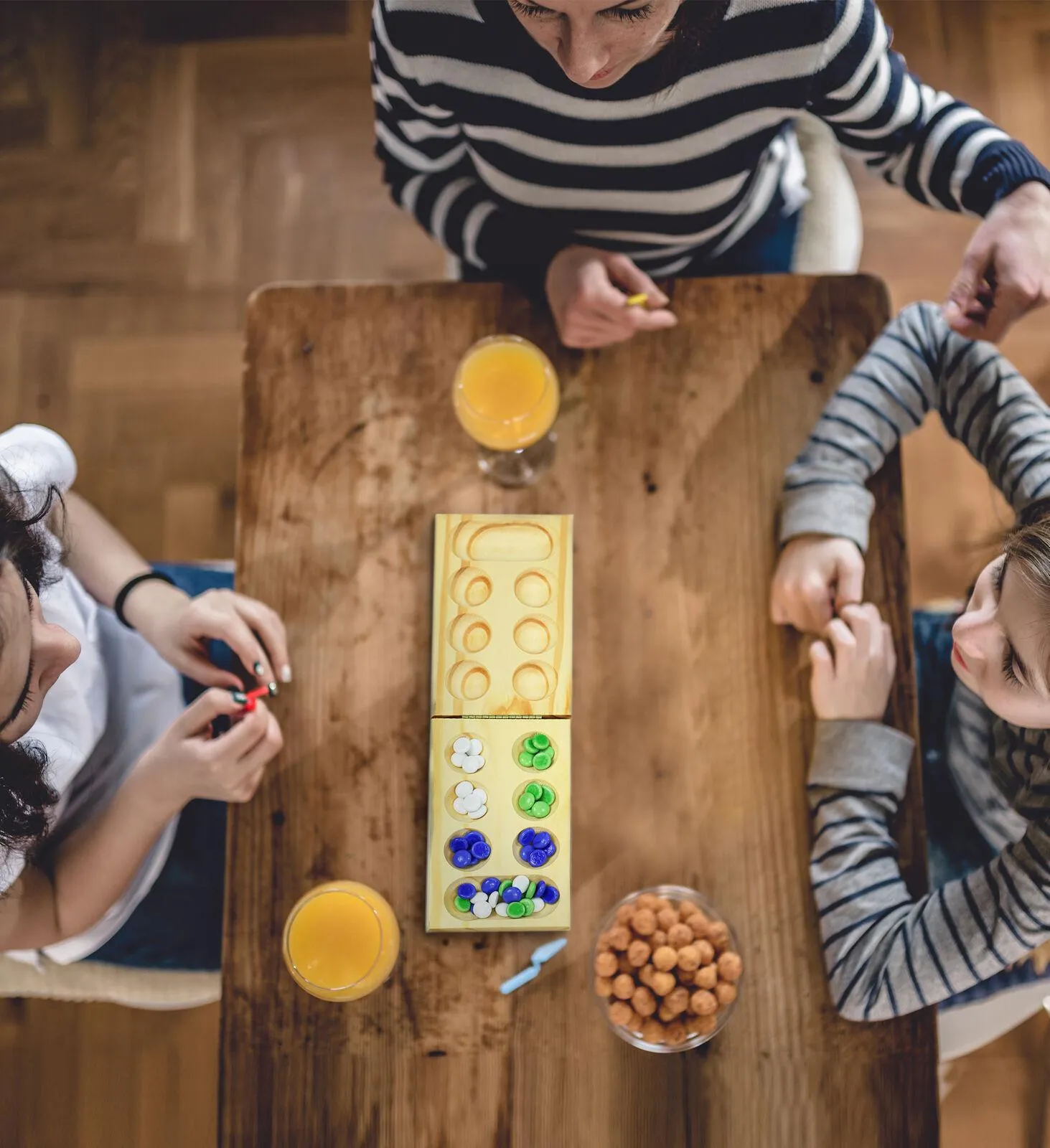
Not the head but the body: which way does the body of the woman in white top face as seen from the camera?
to the viewer's right

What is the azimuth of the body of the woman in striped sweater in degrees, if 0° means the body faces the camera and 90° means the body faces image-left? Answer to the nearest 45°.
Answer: approximately 0°

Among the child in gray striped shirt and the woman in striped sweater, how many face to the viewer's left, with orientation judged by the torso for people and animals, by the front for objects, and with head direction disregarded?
1

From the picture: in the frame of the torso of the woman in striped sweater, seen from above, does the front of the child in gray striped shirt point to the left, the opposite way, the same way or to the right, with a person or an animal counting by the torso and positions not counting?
to the right

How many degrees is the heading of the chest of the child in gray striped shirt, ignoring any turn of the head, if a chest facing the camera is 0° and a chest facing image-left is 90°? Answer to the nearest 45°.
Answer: approximately 90°
